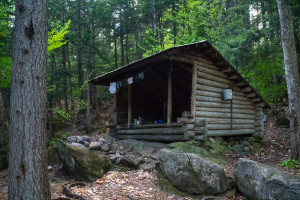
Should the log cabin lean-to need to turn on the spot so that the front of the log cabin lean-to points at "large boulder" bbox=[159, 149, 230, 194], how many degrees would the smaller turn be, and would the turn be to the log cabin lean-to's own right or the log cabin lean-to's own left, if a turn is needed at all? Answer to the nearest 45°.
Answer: approximately 45° to the log cabin lean-to's own left

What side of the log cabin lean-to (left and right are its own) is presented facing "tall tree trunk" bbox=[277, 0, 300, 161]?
left

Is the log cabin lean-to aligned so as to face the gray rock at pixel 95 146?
yes

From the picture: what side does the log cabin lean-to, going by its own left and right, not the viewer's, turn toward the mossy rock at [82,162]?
front

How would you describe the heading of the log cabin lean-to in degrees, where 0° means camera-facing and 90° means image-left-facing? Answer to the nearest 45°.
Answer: approximately 45°

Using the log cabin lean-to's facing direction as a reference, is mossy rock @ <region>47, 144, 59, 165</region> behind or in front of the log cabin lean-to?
in front

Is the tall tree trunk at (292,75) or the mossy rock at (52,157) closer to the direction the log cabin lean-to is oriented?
the mossy rock

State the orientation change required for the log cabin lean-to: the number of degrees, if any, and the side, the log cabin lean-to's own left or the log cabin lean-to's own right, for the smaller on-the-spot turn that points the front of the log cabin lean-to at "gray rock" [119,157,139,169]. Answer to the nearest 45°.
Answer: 0° — it already faces it

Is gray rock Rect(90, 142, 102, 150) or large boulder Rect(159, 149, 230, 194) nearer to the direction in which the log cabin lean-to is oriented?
the gray rock

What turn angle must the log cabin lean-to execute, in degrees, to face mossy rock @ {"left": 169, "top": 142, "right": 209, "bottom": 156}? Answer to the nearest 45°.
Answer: approximately 45° to its left

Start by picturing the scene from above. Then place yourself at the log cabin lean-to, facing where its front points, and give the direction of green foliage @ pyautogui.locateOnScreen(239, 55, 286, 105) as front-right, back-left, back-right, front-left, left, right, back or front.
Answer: back

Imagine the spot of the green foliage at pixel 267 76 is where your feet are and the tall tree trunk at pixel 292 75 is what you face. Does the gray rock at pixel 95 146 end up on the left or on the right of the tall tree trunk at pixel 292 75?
right

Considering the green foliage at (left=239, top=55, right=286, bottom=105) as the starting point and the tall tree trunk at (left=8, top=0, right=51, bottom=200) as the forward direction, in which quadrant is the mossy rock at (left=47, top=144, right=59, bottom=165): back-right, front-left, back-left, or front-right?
front-right

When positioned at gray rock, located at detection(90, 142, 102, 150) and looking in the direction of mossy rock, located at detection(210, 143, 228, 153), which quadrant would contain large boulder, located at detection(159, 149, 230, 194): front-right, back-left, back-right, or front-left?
front-right

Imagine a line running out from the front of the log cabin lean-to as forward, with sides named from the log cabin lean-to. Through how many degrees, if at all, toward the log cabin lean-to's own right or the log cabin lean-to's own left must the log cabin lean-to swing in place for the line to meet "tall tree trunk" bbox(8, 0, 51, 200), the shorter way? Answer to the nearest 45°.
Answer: approximately 45° to the log cabin lean-to's own left
